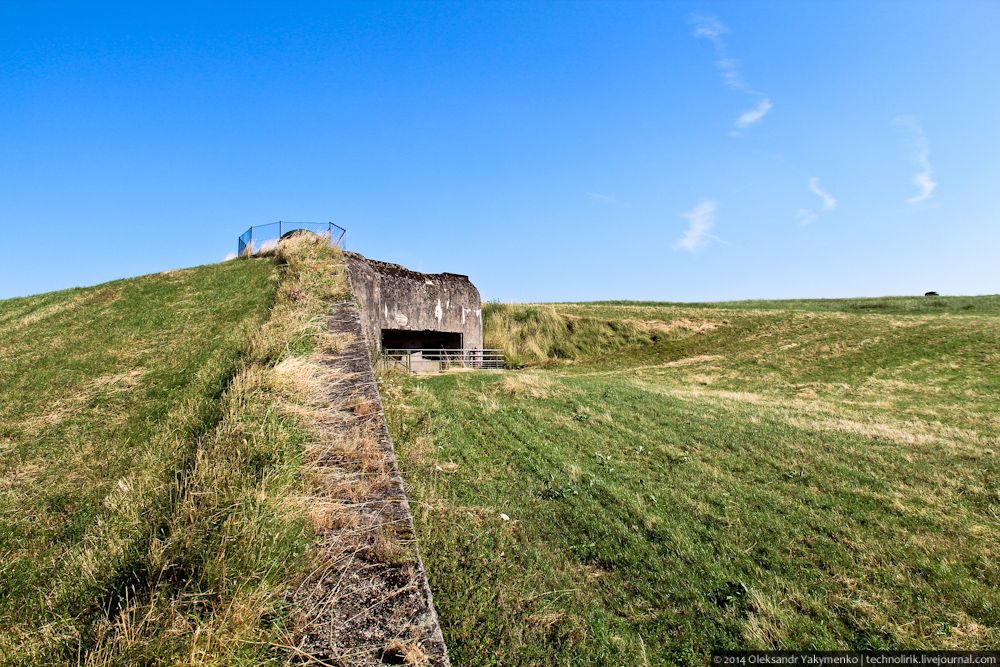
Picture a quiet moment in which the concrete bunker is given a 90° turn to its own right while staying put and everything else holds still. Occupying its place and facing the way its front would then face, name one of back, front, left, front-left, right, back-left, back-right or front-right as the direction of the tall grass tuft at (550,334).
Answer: back-right

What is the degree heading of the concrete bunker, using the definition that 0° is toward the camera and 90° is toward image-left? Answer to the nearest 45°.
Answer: approximately 0°

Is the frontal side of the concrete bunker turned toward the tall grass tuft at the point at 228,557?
yes
